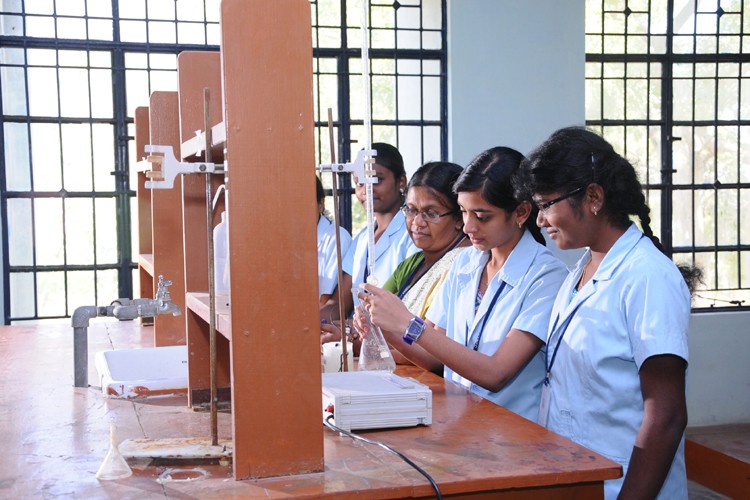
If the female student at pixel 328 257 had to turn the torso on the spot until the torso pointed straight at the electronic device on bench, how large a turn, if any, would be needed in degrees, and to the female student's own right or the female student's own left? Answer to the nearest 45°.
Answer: approximately 45° to the female student's own left

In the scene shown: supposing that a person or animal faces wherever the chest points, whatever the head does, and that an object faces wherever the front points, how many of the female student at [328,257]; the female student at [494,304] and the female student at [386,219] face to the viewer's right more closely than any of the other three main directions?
0

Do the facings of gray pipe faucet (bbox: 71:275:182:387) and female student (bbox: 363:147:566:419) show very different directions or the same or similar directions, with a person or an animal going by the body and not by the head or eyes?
very different directions

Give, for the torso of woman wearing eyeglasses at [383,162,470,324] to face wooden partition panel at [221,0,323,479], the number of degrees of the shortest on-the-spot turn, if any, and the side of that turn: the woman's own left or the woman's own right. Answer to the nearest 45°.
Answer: approximately 45° to the woman's own left

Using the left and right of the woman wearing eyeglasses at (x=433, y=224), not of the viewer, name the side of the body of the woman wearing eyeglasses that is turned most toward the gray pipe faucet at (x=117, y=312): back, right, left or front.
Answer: front

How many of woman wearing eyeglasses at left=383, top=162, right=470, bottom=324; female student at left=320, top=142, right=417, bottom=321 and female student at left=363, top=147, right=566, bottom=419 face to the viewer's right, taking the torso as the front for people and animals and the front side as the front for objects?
0

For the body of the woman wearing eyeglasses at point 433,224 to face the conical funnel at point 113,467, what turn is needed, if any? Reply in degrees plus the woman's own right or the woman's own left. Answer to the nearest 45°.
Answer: approximately 45° to the woman's own left

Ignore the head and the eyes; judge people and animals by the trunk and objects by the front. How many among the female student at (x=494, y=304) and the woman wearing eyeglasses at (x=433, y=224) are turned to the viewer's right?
0

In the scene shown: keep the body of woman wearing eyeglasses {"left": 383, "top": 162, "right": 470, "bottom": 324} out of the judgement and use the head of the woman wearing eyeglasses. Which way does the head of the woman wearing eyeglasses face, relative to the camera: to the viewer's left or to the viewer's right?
to the viewer's left
